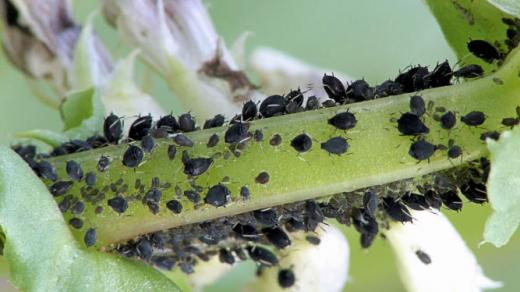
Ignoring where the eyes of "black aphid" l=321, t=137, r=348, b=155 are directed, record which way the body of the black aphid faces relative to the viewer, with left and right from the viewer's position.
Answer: facing to the left of the viewer

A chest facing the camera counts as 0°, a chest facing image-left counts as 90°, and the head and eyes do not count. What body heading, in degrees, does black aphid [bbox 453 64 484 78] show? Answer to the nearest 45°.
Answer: approximately 90°

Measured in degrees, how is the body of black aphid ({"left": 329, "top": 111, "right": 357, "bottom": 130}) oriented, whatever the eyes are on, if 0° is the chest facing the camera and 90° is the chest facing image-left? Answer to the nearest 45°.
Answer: approximately 90°

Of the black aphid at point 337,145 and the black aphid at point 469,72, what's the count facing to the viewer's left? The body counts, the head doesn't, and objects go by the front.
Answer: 2

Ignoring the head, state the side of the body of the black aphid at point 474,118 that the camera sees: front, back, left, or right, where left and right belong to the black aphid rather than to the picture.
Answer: left
